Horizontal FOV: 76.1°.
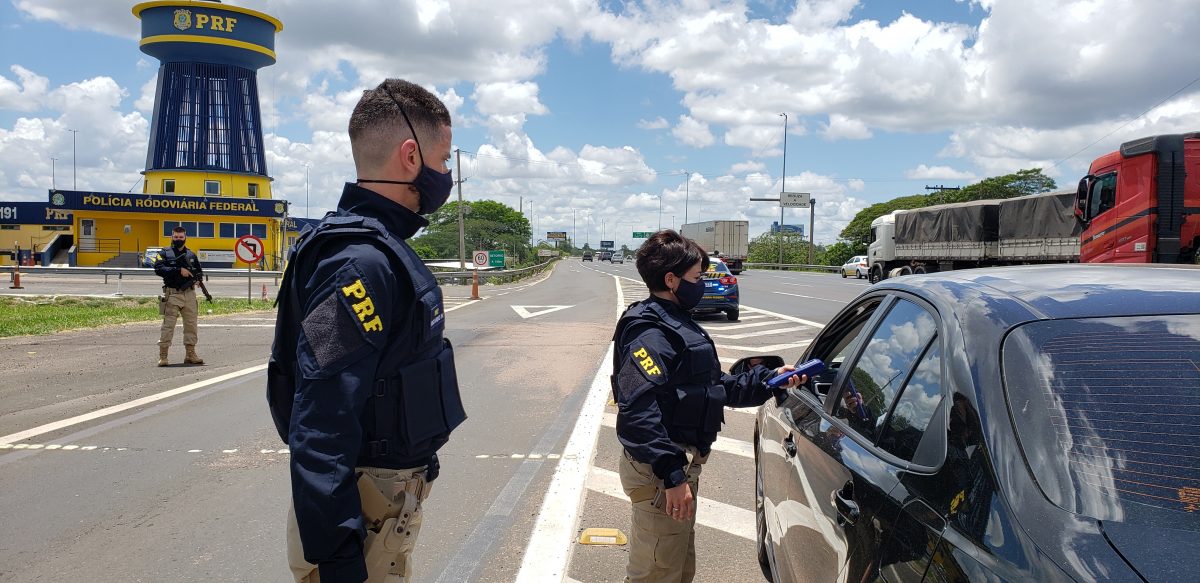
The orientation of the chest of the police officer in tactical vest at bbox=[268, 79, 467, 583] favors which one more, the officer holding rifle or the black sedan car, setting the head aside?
the black sedan car

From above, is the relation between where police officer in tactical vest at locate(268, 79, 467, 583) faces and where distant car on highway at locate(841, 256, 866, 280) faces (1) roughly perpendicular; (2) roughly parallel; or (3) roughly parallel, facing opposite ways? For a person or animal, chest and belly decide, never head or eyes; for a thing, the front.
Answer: roughly perpendicular

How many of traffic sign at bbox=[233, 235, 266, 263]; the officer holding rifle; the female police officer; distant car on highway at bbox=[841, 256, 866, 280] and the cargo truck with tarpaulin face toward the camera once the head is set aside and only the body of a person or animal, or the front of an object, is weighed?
2

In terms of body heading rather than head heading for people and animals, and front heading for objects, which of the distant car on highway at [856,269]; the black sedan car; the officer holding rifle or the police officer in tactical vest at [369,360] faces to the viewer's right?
the police officer in tactical vest

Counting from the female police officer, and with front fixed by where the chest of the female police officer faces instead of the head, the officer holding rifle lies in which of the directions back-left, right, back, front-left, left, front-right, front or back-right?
back-left

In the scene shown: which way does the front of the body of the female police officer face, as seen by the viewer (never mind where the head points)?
to the viewer's right

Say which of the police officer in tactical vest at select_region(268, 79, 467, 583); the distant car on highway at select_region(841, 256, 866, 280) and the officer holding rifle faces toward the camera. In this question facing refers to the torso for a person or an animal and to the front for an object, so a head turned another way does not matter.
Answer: the officer holding rifle

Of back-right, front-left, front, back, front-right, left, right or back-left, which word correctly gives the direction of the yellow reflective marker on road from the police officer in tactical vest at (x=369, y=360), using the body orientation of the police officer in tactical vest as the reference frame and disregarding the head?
front-left

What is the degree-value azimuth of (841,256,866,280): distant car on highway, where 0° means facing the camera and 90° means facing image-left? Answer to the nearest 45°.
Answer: approximately 135°

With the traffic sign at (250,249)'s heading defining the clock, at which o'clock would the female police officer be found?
The female police officer is roughly at 12 o'clock from the traffic sign.

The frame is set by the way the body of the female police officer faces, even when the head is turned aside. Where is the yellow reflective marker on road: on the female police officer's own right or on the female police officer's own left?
on the female police officer's own left

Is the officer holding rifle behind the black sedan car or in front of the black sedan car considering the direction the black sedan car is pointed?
in front
